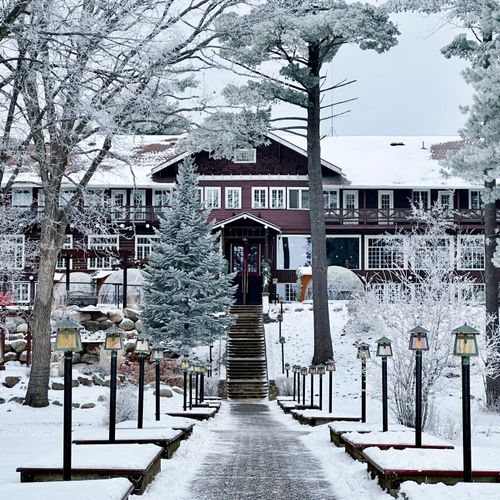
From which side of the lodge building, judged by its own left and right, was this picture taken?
front

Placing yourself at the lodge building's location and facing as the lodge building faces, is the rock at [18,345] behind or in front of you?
in front

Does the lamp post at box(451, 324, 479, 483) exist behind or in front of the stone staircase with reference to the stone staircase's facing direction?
in front

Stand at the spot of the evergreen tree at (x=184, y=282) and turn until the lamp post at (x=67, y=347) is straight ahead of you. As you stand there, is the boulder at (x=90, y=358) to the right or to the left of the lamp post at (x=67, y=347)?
right

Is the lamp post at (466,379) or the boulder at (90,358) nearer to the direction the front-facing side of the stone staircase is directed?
the lamp post

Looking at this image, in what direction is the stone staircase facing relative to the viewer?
toward the camera

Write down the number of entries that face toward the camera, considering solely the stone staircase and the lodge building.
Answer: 2

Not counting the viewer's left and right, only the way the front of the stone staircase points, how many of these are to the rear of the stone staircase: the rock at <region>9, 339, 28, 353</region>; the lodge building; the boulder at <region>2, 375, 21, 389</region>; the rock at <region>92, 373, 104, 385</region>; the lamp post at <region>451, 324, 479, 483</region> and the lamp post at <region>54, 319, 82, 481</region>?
1

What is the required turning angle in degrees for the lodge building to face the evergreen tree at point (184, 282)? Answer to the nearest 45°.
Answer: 0° — it already faces it

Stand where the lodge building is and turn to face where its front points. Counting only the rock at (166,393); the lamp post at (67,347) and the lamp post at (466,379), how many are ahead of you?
3

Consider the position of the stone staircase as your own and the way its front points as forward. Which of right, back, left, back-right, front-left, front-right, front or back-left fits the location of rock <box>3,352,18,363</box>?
front-right

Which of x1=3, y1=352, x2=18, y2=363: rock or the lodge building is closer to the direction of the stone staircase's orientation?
the rock

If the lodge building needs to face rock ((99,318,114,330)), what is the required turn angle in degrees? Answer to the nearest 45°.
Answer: approximately 45° to its right

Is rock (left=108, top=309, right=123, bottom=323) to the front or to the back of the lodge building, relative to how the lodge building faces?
to the front

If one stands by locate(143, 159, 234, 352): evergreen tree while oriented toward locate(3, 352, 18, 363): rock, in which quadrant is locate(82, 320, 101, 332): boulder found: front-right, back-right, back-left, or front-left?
front-right
